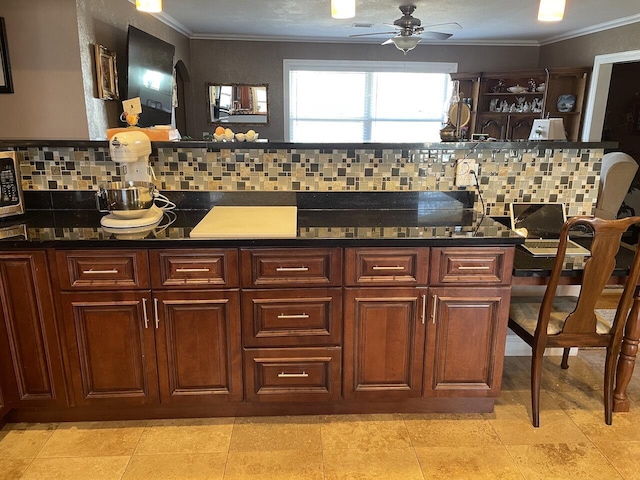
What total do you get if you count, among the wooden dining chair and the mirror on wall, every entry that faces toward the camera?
1

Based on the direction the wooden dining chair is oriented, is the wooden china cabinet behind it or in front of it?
in front

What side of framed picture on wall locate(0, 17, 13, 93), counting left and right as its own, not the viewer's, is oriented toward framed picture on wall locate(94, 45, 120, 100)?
left

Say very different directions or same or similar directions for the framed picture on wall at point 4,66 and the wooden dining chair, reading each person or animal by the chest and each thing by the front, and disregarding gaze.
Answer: very different directions

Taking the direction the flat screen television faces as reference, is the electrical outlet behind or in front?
in front

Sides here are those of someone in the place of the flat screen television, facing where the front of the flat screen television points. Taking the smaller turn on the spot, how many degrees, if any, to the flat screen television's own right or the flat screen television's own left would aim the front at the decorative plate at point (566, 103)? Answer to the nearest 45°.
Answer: approximately 45° to the flat screen television's own left

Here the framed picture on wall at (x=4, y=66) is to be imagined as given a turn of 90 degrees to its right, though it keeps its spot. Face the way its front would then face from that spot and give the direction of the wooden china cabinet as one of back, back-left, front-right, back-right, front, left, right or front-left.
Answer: back

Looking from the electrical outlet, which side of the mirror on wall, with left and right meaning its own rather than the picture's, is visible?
front

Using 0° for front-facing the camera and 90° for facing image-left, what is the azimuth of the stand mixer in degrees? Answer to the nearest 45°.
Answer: approximately 45°

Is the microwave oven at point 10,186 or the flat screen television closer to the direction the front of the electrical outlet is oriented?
the microwave oven

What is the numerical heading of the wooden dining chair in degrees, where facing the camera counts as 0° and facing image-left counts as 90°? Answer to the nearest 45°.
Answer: approximately 135°

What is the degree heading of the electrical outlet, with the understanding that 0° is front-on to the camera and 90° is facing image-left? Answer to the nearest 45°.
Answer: approximately 0°

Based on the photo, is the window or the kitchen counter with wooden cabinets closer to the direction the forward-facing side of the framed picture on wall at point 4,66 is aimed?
the kitchen counter with wooden cabinets

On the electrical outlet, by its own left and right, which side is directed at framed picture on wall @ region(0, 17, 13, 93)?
right
